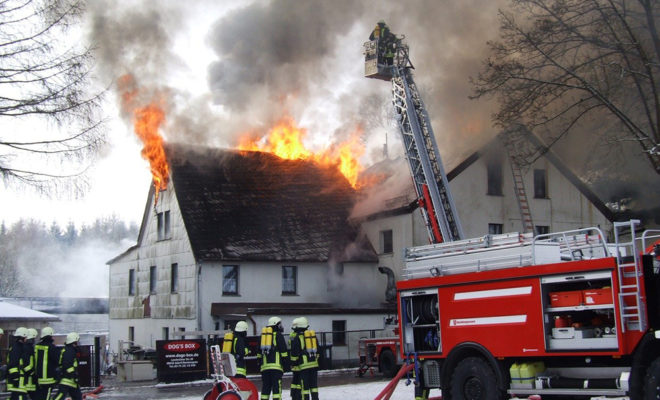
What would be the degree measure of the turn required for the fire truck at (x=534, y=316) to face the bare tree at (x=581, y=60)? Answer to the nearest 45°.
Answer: approximately 90° to its left

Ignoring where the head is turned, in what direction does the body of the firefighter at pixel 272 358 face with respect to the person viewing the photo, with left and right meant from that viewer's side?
facing away from the viewer and to the right of the viewer

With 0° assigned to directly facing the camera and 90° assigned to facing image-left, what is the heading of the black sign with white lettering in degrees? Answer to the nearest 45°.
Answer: approximately 0°

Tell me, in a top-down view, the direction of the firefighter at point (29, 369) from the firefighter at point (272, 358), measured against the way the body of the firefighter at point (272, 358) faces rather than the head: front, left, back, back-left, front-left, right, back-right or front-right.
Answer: back-left

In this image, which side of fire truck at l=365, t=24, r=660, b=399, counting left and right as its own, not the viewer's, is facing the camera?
right

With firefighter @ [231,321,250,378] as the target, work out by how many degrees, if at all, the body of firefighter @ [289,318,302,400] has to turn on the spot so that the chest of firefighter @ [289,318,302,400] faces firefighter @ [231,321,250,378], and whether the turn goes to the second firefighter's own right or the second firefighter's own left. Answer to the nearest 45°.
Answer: approximately 45° to the second firefighter's own left

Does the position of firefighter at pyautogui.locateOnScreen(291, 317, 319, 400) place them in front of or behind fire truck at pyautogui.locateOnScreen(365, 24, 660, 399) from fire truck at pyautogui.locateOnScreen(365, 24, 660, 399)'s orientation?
behind

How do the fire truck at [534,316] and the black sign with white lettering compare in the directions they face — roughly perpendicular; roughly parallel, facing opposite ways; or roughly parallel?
roughly perpendicular

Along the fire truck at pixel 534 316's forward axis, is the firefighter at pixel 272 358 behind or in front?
behind
